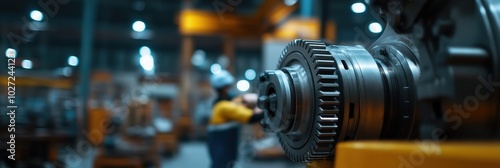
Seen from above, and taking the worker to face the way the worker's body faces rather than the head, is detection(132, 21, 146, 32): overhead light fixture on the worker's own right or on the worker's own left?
on the worker's own left

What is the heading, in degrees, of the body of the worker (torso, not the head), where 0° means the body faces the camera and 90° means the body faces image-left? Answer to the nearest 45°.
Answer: approximately 270°

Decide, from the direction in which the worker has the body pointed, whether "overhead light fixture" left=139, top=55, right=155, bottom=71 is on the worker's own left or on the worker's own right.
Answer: on the worker's own left

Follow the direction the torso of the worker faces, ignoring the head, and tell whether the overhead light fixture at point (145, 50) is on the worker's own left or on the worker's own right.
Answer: on the worker's own left

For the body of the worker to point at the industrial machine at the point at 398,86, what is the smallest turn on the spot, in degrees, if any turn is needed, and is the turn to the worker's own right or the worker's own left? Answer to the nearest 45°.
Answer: approximately 90° to the worker's own right

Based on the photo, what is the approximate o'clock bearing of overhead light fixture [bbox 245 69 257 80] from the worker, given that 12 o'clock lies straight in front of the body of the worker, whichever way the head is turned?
The overhead light fixture is roughly at 9 o'clock from the worker.
